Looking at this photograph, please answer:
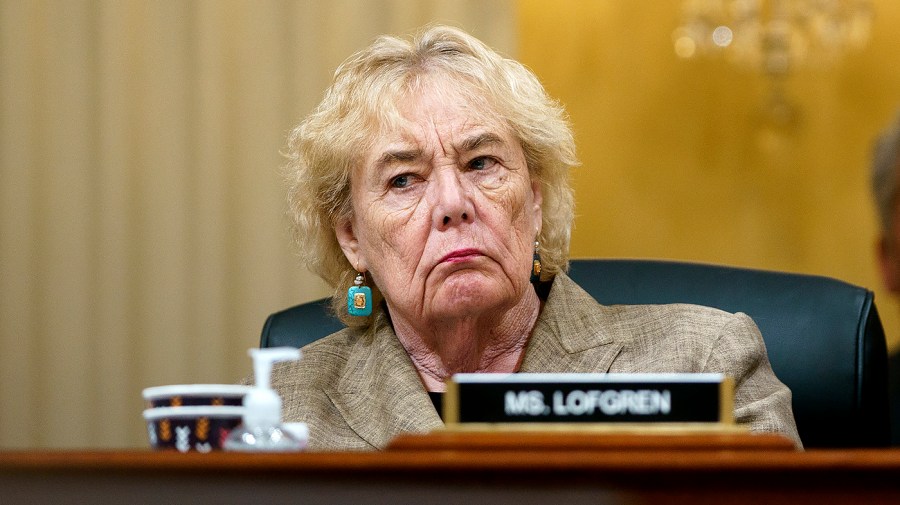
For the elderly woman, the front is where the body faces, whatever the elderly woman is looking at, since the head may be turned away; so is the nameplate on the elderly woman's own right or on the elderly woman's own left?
on the elderly woman's own left

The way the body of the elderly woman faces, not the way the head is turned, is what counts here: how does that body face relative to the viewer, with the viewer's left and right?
facing the viewer and to the left of the viewer

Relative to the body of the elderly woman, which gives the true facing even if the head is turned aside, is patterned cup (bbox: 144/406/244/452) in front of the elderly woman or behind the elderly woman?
in front

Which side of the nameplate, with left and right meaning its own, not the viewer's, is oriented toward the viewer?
front

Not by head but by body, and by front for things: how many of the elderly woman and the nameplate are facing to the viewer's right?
0
